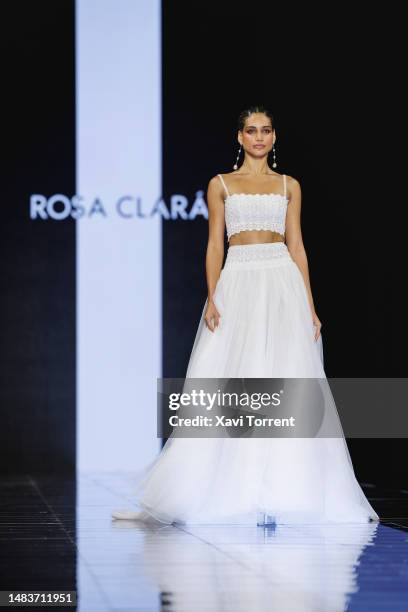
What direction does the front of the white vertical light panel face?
toward the camera

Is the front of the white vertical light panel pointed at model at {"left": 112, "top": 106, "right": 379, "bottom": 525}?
yes
